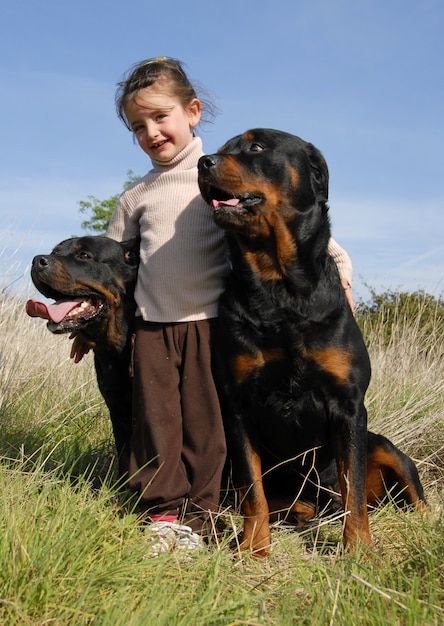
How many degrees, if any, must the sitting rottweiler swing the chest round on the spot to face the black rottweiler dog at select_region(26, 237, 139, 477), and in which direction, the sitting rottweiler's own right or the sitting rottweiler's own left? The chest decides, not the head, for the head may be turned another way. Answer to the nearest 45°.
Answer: approximately 45° to the sitting rottweiler's own right

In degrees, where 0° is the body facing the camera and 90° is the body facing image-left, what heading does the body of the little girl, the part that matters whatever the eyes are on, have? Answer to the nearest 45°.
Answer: approximately 0°

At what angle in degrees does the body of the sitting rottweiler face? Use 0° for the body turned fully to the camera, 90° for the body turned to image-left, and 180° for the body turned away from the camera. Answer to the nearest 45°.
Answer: approximately 45°

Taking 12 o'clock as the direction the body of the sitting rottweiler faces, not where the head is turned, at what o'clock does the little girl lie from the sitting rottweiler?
The little girl is roughly at 2 o'clock from the sitting rottweiler.
